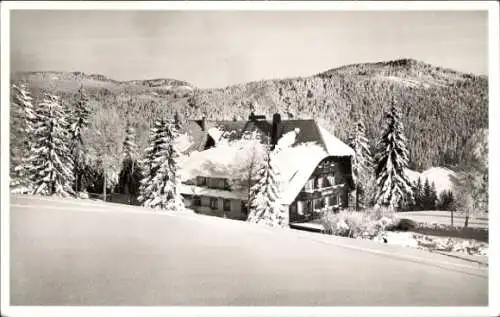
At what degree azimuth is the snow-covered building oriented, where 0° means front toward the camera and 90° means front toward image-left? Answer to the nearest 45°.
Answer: approximately 315°

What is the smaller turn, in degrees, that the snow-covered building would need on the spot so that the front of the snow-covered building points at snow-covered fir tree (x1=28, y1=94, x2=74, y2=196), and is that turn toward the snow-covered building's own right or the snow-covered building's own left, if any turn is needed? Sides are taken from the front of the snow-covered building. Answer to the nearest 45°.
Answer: approximately 135° to the snow-covered building's own right

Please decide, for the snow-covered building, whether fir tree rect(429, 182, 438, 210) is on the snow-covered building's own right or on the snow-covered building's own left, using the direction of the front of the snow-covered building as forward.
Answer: on the snow-covered building's own left

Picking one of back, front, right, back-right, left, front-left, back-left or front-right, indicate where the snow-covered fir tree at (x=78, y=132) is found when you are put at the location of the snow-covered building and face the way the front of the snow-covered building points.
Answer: back-right

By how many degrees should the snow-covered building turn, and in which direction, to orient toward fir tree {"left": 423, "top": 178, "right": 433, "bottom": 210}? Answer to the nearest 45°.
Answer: approximately 45° to its left

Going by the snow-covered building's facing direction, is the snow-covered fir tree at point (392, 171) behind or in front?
in front

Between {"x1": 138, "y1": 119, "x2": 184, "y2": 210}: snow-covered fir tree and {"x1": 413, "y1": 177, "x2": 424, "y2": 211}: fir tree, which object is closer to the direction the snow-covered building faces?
the fir tree

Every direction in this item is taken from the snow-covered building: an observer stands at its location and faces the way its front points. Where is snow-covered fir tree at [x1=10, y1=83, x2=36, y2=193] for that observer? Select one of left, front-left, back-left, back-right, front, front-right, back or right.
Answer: back-right
